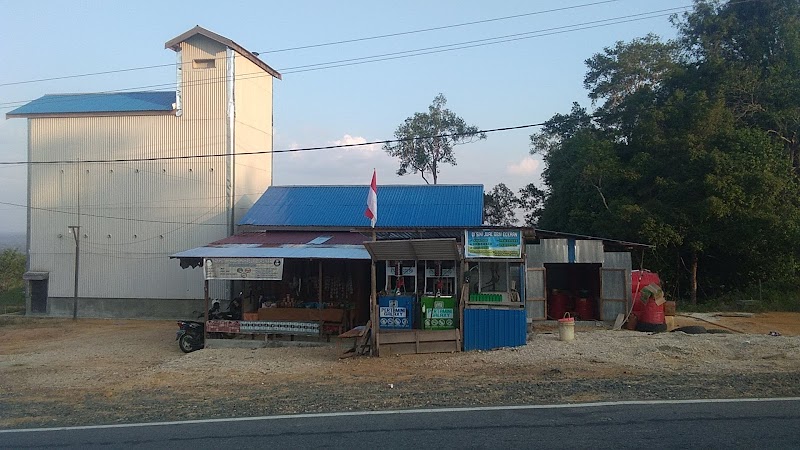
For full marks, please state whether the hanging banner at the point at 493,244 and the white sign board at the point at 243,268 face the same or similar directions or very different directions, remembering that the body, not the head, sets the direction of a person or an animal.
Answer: same or similar directions

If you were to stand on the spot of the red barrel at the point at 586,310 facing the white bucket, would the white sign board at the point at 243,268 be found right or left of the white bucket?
right

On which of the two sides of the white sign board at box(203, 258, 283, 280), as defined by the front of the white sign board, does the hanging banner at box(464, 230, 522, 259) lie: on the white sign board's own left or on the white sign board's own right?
on the white sign board's own left

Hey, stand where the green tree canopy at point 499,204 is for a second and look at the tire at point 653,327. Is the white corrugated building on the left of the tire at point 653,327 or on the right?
right

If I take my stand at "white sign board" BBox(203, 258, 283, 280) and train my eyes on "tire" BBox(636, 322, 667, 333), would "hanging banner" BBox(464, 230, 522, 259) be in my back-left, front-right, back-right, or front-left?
front-right

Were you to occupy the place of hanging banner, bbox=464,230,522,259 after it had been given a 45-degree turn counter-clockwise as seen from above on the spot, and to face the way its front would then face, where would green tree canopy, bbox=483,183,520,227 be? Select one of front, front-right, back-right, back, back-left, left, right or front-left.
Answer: back-left

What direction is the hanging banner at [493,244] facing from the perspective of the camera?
toward the camera

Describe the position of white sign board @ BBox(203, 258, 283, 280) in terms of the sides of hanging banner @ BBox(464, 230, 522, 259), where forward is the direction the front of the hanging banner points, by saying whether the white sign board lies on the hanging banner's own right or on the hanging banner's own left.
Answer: on the hanging banner's own right

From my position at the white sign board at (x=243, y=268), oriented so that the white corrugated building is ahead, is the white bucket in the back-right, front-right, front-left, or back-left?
back-right

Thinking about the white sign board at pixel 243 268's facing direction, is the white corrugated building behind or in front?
behind

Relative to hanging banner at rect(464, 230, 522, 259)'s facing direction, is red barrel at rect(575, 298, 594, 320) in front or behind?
behind

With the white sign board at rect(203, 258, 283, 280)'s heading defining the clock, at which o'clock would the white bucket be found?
The white bucket is roughly at 10 o'clock from the white sign board.

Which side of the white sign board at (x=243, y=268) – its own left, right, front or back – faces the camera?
front
